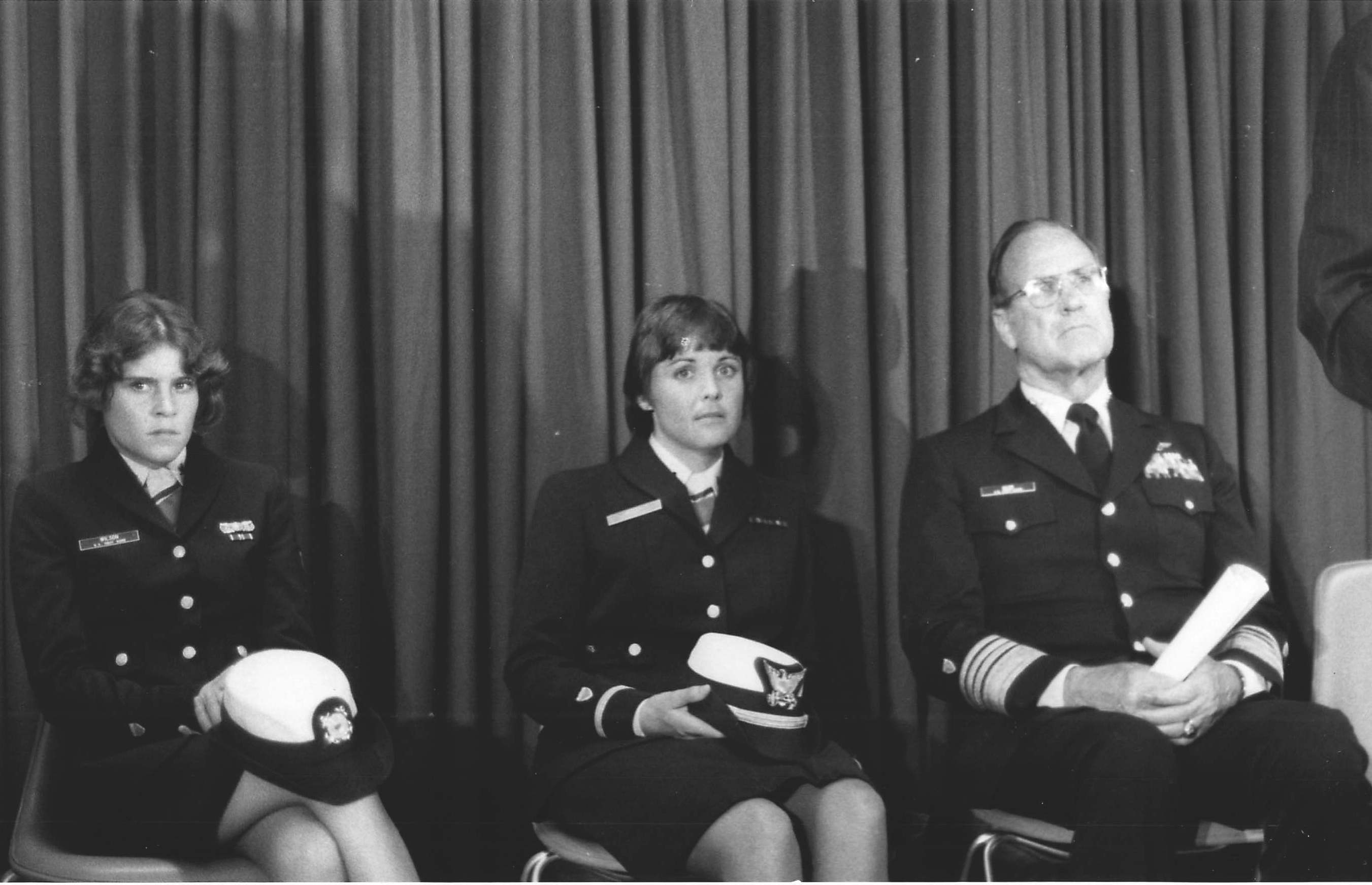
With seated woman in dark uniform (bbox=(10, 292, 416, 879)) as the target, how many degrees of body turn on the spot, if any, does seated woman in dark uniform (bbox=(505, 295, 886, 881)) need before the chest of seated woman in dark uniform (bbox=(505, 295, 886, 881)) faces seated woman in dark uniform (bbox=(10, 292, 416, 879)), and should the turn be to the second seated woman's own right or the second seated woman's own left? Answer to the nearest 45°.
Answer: approximately 135° to the second seated woman's own right

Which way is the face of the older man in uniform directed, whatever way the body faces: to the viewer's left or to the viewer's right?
to the viewer's right

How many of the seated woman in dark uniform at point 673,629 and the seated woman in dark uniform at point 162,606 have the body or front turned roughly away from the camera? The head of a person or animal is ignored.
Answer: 0

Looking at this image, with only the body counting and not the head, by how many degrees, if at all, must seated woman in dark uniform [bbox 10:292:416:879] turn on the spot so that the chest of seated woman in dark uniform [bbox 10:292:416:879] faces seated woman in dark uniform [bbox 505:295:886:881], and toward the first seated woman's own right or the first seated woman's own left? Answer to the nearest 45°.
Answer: approximately 45° to the first seated woman's own left

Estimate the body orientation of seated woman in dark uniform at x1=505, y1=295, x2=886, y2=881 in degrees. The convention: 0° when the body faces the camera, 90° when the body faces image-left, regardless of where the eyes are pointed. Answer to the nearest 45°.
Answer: approximately 315°

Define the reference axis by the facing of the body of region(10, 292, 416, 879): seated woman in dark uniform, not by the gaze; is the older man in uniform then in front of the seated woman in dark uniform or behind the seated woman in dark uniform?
in front

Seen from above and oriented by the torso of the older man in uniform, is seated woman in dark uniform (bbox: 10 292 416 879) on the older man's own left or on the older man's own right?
on the older man's own right
